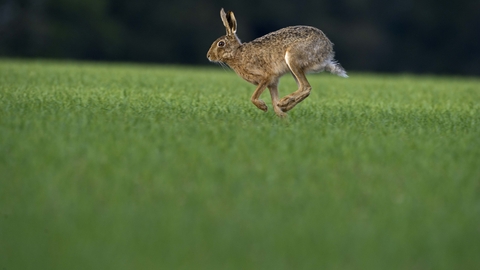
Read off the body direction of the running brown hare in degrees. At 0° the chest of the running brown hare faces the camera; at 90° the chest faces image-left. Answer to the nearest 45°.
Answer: approximately 90°
